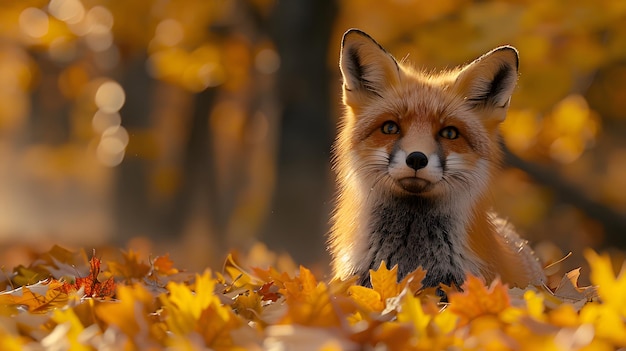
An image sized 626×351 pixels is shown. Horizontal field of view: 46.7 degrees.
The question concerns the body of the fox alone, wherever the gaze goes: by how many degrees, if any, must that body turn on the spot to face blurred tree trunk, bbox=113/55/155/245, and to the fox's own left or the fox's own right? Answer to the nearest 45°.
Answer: approximately 135° to the fox's own right

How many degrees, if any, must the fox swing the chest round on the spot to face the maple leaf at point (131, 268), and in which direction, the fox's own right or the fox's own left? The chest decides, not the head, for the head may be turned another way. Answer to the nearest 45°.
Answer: approximately 90° to the fox's own right

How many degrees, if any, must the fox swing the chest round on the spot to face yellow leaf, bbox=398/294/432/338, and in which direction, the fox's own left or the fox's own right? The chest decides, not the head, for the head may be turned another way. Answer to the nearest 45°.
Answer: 0° — it already faces it

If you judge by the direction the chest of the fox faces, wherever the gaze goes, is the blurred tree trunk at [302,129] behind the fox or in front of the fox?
behind

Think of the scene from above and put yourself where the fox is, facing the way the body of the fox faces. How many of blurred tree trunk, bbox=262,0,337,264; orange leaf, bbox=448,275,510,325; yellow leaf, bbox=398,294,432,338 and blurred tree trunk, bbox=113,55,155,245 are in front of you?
2

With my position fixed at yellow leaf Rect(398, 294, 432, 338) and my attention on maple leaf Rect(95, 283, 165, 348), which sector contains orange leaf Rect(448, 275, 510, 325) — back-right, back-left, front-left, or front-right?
back-right

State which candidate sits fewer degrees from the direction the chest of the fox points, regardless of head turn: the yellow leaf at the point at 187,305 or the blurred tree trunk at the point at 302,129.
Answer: the yellow leaf

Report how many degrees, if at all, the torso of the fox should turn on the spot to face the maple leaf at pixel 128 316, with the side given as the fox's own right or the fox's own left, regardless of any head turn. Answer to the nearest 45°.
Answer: approximately 45° to the fox's own right

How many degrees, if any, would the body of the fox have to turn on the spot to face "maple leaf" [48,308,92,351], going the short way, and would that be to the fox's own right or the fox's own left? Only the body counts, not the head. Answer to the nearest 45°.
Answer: approximately 45° to the fox's own right

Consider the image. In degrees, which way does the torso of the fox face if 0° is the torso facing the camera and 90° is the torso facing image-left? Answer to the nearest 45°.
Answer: approximately 0°

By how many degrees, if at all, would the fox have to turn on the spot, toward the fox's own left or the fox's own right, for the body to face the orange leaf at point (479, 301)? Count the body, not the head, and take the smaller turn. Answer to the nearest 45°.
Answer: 0° — it already faces it
